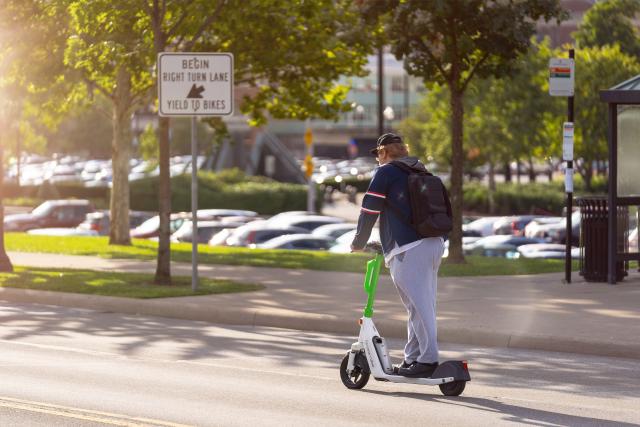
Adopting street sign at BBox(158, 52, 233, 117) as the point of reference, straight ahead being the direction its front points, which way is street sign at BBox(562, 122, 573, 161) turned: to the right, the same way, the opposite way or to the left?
the same way

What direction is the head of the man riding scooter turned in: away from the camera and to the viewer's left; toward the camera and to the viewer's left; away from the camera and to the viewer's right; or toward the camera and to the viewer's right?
away from the camera and to the viewer's left

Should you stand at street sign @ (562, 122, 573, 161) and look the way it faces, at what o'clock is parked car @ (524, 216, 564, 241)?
The parked car is roughly at 6 o'clock from the street sign.

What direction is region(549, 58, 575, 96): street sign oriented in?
toward the camera

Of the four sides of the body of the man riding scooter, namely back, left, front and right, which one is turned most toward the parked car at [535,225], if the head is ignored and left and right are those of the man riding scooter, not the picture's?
right

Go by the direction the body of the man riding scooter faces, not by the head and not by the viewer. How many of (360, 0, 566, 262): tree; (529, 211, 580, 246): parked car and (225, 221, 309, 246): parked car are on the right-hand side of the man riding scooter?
3

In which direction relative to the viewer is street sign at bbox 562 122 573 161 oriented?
toward the camera

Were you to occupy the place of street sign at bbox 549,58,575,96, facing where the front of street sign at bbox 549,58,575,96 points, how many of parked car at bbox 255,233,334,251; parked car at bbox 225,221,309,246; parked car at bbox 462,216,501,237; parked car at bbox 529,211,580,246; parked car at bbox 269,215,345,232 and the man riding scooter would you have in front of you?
1

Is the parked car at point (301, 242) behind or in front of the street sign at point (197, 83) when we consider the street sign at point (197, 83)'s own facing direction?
behind

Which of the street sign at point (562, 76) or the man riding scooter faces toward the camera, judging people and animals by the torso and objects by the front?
the street sign

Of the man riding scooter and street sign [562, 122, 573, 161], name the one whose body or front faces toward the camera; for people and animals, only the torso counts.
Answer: the street sign

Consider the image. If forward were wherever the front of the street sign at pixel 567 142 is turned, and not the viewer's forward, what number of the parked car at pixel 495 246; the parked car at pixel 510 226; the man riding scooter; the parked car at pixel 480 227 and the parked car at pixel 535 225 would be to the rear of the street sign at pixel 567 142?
4
